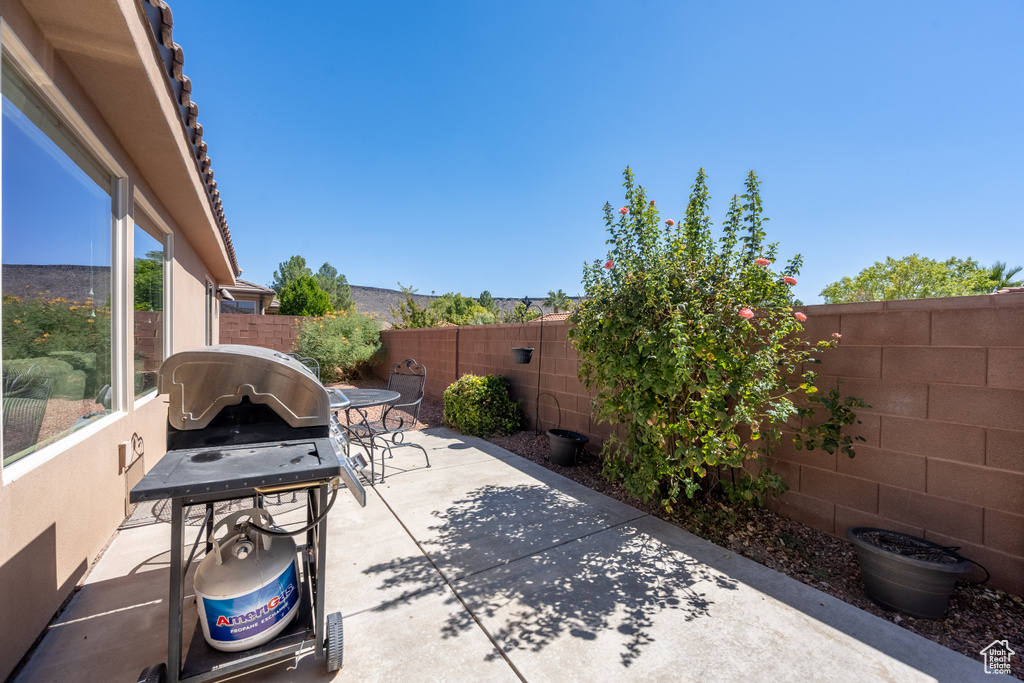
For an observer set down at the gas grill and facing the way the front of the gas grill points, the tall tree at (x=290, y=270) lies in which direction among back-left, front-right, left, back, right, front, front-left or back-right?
left

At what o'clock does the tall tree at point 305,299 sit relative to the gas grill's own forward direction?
The tall tree is roughly at 9 o'clock from the gas grill.

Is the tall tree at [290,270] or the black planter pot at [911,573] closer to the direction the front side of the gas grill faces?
the black planter pot

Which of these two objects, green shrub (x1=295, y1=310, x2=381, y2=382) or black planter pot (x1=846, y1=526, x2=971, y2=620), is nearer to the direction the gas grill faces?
the black planter pot

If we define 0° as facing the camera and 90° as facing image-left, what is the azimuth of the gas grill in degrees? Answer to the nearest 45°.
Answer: approximately 270°

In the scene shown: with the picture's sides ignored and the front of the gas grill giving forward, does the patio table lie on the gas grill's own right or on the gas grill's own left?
on the gas grill's own left

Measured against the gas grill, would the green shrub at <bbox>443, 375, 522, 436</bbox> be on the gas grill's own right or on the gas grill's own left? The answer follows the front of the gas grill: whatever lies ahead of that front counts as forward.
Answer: on the gas grill's own left
